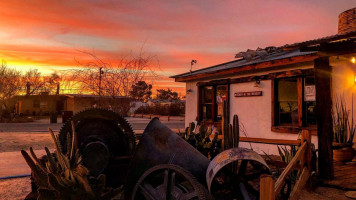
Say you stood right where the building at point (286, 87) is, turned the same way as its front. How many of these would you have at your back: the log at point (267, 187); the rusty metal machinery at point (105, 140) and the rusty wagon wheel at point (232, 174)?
0

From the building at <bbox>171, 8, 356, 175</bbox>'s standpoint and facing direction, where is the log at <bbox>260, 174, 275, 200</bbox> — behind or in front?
in front

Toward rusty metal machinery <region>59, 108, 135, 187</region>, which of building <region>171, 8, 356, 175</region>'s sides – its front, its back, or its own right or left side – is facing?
front

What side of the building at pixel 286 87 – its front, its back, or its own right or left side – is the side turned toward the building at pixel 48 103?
right

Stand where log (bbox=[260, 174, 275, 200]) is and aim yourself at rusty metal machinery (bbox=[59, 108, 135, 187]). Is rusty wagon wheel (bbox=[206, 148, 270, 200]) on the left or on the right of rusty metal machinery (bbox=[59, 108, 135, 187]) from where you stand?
right

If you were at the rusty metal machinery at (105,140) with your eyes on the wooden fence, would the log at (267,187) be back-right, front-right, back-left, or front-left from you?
front-right

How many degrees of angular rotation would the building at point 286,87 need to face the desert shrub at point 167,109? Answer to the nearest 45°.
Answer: approximately 90° to its right

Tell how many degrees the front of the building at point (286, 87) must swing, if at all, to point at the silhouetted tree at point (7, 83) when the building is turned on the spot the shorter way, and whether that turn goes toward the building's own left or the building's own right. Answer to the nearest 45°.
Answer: approximately 90° to the building's own right

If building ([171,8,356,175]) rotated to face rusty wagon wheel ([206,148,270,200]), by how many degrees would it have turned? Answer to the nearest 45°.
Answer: approximately 45° to its left

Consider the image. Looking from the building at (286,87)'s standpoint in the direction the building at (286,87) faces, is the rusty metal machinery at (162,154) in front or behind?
in front

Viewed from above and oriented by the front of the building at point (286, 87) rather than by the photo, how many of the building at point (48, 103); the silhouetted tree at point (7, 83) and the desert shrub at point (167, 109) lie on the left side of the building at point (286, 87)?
0

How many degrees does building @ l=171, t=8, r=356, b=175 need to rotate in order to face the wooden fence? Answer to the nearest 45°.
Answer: approximately 45° to its left

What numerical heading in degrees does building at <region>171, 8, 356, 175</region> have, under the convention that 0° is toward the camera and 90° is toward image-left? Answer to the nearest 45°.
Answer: approximately 45°

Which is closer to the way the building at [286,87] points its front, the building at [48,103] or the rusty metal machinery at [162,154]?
the rusty metal machinery

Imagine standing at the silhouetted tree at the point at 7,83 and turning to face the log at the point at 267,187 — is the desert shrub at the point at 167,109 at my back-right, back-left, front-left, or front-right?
front-left

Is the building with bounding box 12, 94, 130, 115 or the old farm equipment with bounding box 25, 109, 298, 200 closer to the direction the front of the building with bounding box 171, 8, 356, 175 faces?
the old farm equipment

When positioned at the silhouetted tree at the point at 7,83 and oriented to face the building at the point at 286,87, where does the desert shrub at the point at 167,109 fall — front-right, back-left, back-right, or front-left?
front-left
